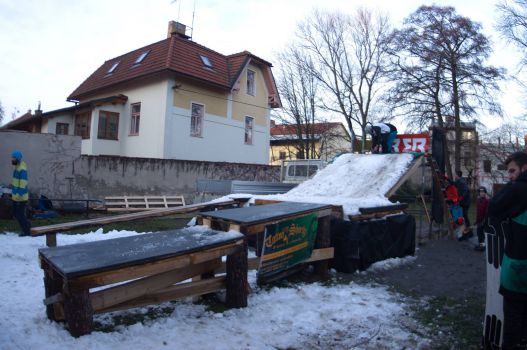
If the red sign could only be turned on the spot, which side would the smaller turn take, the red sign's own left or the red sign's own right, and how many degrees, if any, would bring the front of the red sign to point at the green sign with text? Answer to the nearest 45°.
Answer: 0° — it already faces it

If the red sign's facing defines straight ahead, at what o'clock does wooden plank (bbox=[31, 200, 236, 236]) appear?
The wooden plank is roughly at 1 o'clock from the red sign.

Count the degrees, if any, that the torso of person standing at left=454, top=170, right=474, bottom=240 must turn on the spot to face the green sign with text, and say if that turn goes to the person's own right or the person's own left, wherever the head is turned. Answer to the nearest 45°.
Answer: approximately 90° to the person's own left

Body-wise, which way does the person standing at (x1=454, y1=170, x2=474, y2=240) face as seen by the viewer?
to the viewer's left

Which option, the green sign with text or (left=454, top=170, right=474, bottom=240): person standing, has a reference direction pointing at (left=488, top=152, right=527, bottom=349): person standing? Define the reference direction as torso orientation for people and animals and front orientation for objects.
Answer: the green sign with text

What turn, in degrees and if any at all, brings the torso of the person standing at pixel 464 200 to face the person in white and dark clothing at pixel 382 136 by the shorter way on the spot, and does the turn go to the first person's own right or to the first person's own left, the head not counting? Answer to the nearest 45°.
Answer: approximately 45° to the first person's own left

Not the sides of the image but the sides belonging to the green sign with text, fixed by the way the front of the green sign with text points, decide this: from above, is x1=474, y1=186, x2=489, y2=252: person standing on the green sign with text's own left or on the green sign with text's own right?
on the green sign with text's own left

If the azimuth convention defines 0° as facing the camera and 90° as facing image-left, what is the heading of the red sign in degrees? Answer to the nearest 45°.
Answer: approximately 0°

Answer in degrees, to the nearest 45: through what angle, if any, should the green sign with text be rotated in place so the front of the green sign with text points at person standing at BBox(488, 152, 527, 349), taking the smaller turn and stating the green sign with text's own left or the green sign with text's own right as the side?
0° — it already faces them
